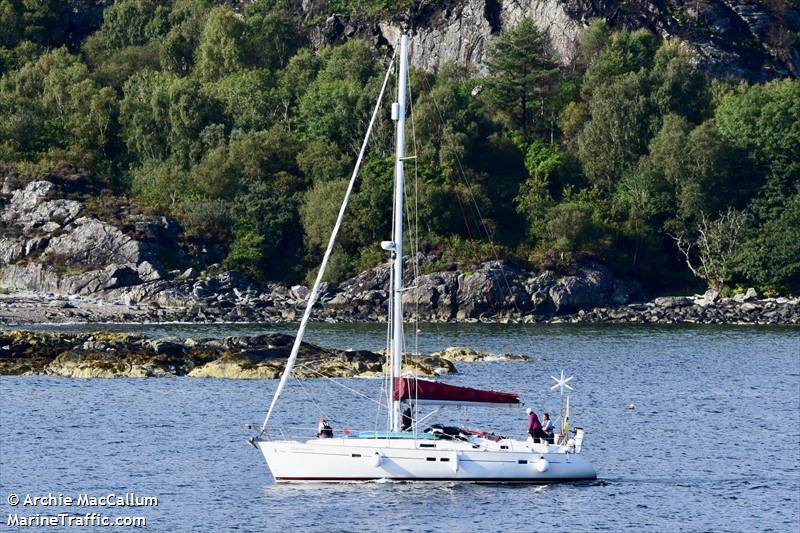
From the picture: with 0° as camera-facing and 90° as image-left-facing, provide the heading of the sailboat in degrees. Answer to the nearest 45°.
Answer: approximately 90°
